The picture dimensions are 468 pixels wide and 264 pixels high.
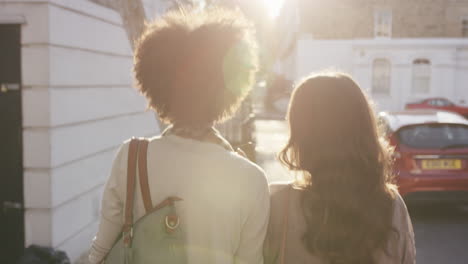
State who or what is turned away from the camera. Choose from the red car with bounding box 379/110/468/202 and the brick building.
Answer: the red car

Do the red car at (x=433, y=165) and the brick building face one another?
yes

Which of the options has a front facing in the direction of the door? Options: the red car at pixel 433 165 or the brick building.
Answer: the brick building

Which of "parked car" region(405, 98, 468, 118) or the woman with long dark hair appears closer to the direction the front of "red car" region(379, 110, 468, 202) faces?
the parked car

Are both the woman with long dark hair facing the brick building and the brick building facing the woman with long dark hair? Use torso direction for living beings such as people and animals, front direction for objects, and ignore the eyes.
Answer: yes

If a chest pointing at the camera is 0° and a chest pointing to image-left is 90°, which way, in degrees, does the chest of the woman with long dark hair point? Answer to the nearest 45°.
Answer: approximately 180°

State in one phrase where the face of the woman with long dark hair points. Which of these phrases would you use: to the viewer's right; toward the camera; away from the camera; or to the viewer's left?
away from the camera

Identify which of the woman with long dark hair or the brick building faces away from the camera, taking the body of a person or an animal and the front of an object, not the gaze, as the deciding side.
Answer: the woman with long dark hair

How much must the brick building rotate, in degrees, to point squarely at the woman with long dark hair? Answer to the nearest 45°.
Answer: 0° — it already faces them

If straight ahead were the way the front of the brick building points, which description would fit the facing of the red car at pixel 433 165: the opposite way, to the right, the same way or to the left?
the opposite way

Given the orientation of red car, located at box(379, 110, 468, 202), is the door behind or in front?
behind

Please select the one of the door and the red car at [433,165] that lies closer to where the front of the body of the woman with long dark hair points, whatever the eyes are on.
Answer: the red car

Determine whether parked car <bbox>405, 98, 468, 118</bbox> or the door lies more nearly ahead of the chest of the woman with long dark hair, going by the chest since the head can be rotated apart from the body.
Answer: the parked car

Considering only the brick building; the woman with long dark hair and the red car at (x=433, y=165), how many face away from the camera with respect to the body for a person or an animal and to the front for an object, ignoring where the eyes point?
2

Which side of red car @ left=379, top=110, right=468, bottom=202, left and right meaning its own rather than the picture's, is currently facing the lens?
back

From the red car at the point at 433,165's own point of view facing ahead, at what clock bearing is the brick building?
The brick building is roughly at 12 o'clock from the red car.

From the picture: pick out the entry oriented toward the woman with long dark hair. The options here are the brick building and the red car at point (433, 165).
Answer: the brick building
